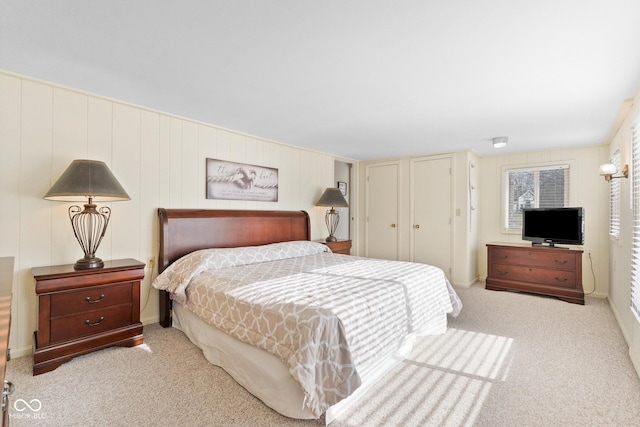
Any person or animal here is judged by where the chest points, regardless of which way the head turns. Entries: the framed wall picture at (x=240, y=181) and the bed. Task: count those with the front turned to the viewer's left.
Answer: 0

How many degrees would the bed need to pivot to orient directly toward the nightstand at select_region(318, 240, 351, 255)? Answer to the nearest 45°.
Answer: approximately 135° to its left

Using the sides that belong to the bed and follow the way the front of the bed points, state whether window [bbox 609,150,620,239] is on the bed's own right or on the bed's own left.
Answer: on the bed's own left

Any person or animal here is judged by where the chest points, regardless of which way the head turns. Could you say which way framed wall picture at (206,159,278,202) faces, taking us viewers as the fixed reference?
facing the viewer and to the right of the viewer

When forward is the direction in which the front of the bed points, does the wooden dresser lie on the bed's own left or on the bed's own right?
on the bed's own left

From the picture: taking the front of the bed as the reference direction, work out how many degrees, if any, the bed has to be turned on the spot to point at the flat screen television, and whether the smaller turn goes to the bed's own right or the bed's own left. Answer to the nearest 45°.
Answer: approximately 90° to the bed's own left

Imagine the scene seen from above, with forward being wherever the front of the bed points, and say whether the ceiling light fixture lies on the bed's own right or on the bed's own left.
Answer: on the bed's own left

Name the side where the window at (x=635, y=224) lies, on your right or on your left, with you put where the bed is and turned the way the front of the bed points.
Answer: on your left

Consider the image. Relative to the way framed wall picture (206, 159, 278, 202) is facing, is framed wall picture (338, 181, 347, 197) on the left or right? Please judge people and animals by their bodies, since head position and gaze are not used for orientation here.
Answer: on its left

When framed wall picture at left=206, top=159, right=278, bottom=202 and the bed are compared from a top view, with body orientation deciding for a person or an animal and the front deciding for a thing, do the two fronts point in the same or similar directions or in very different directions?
same or similar directions

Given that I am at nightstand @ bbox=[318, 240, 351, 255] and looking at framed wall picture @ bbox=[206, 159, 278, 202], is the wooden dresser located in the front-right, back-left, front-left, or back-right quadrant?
back-left

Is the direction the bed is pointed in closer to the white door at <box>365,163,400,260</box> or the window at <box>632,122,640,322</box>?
the window
